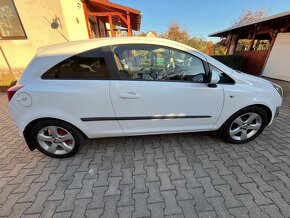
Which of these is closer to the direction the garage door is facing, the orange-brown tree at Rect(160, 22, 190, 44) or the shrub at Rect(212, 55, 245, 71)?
the shrub

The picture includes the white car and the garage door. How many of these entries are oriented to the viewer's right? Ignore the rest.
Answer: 1

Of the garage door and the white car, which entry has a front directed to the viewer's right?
the white car

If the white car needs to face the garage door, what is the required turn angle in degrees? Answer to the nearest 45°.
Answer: approximately 45° to its left

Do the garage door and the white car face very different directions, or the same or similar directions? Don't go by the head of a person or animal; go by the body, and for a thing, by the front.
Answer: very different directions

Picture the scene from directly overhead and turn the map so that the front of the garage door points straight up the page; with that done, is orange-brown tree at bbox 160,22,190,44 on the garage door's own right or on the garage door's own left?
on the garage door's own right

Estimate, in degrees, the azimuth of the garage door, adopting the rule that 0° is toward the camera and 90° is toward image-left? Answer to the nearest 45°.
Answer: approximately 45°

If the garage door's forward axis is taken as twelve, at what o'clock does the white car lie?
The white car is roughly at 11 o'clock from the garage door.

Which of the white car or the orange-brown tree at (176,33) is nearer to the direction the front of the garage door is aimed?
the white car

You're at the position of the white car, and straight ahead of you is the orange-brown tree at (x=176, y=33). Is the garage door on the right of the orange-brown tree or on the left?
right

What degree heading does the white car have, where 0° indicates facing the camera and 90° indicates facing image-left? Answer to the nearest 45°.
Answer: approximately 270°
